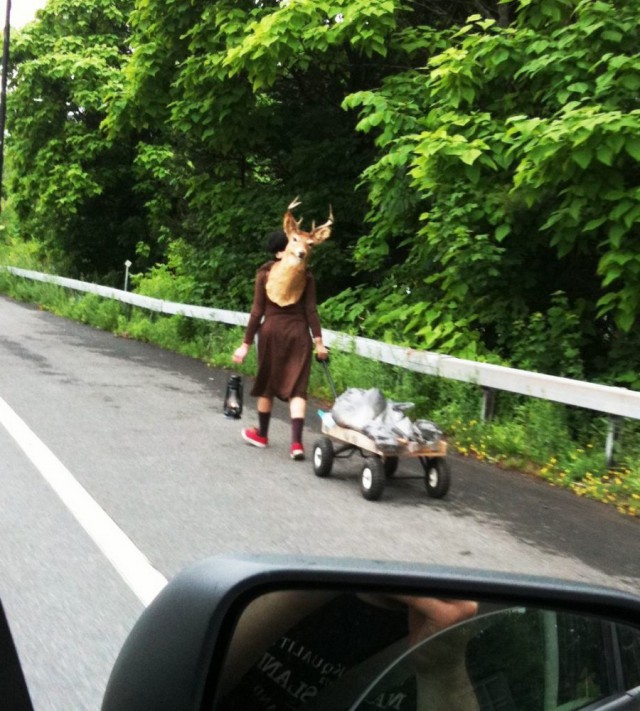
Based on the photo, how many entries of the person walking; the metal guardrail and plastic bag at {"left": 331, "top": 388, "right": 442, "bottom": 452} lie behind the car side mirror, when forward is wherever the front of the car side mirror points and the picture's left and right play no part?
3

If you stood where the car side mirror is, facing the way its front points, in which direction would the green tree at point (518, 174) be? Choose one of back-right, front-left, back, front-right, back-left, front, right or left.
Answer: back

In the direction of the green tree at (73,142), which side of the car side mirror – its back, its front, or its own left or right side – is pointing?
back

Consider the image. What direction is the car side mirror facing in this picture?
toward the camera

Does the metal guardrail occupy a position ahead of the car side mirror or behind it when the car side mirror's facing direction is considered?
behind

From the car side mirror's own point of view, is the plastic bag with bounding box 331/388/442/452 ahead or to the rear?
to the rear

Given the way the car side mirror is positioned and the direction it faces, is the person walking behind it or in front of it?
behind
